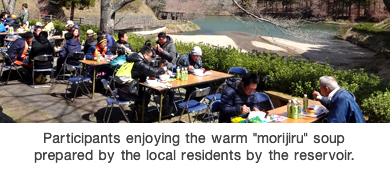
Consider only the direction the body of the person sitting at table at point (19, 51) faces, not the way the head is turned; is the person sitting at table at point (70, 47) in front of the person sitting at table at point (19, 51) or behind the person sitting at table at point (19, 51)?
in front

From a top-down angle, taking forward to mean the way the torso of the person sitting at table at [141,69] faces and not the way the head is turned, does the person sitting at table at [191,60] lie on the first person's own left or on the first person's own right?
on the first person's own left

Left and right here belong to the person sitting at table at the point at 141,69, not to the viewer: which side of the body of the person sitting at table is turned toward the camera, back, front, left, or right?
right

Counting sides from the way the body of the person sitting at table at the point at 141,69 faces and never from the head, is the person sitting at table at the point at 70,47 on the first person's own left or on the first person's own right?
on the first person's own left

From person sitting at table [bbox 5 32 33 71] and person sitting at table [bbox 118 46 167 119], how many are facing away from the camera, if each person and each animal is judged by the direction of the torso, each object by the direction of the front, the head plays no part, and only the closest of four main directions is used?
0

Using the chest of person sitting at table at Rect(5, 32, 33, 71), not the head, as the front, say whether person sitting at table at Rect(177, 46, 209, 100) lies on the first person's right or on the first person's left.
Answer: on the first person's right

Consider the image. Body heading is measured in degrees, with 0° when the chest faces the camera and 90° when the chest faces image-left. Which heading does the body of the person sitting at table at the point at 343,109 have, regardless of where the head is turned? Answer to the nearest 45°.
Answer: approximately 90°
